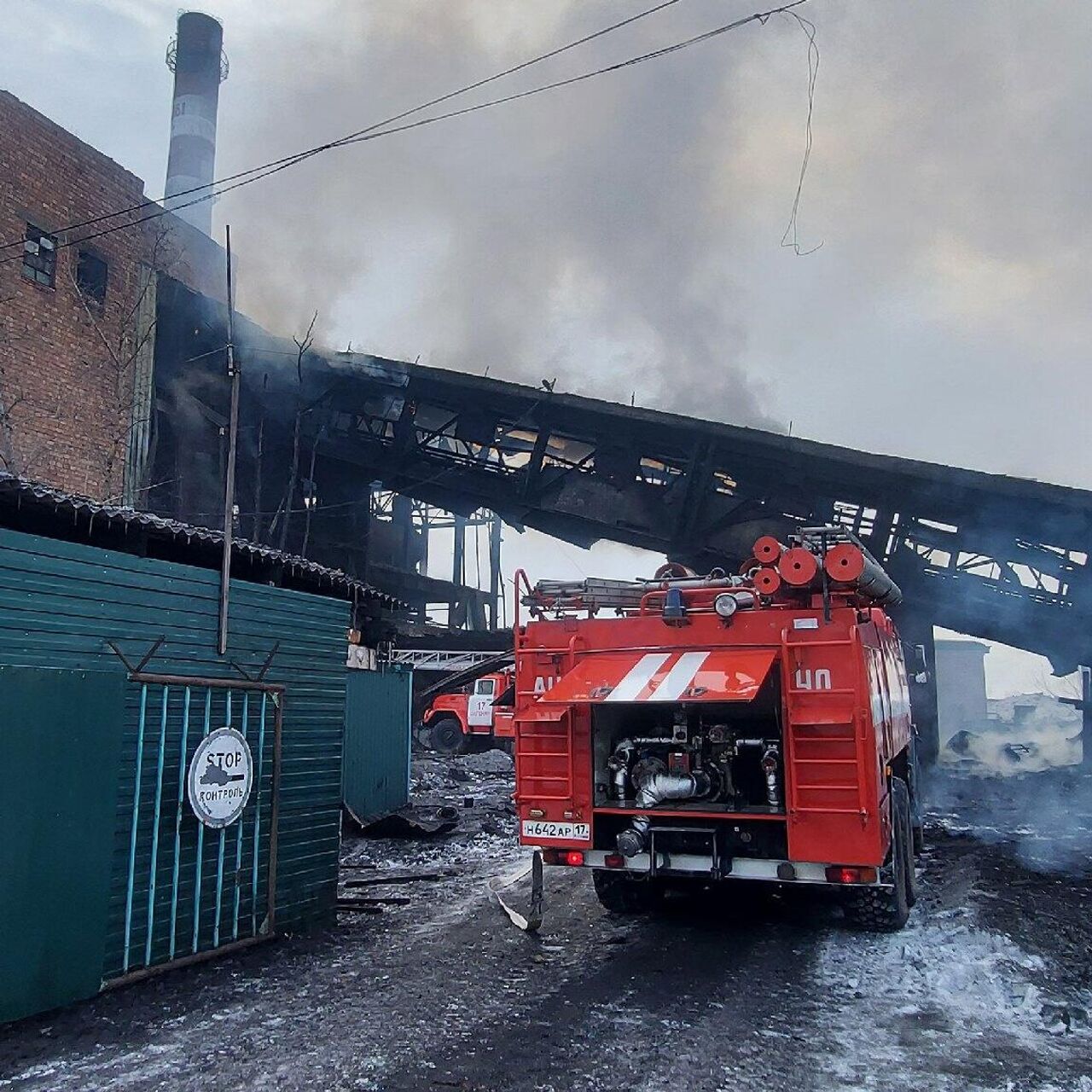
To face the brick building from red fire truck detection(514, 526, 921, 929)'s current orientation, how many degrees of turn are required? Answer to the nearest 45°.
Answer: approximately 45° to its left

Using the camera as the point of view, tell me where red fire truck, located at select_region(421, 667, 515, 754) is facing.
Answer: facing to the left of the viewer

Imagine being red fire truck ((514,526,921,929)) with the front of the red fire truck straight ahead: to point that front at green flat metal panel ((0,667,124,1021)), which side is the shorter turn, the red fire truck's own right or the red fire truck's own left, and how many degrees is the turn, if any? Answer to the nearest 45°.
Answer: approximately 135° to the red fire truck's own left

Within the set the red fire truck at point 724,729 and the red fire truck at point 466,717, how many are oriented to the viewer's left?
1

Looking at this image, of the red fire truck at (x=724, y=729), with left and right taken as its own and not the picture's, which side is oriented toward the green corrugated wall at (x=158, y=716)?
left

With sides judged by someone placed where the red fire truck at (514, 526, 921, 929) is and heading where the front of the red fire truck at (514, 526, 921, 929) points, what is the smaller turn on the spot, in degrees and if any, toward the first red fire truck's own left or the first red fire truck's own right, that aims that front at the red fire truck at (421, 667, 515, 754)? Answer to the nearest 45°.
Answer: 0° — it already faces it

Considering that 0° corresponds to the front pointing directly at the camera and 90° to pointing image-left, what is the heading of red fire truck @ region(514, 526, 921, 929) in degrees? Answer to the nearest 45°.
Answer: approximately 180°

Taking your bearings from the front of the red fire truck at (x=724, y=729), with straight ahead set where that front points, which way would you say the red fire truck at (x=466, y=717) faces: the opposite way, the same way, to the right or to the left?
to the left
